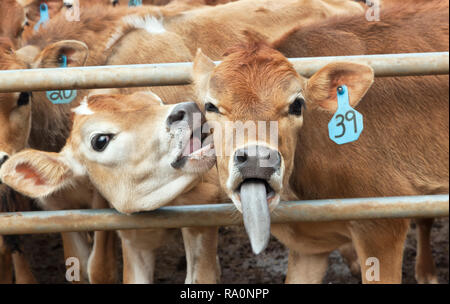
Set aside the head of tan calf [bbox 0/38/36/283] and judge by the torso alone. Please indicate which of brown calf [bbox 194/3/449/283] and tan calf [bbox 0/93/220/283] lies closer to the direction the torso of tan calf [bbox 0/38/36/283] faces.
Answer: the tan calf

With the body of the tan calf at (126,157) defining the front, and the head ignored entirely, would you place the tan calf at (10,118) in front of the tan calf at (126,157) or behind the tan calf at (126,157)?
behind

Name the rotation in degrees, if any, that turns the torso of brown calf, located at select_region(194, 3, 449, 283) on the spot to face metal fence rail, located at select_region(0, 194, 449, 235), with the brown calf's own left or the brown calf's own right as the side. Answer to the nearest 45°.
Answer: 0° — it already faces it

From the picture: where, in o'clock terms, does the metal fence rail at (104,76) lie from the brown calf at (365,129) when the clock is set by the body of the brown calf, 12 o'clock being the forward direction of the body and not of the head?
The metal fence rail is roughly at 12 o'clock from the brown calf.

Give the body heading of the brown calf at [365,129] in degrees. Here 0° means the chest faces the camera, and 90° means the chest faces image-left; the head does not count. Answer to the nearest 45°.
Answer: approximately 45°

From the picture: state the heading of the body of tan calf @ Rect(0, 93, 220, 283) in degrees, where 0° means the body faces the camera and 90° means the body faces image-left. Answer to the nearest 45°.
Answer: approximately 315°
